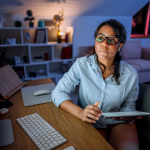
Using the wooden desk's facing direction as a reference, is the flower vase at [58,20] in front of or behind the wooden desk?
in front

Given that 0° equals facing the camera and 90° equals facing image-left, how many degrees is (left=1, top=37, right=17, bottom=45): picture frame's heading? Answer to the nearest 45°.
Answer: approximately 0°

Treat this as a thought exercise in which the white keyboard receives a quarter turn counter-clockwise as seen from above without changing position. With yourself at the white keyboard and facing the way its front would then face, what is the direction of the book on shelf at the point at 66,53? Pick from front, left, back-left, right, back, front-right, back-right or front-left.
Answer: front-right

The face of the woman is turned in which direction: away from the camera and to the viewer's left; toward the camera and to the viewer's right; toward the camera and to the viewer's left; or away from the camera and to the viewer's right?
toward the camera and to the viewer's left

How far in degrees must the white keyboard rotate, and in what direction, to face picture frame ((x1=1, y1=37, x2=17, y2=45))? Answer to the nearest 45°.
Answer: approximately 45° to its left

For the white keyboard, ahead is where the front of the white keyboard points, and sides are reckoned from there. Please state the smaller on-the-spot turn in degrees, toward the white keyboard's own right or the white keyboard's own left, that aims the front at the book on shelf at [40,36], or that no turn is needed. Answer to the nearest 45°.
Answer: approximately 45° to the white keyboard's own left

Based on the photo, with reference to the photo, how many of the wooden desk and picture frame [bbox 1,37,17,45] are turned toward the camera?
1

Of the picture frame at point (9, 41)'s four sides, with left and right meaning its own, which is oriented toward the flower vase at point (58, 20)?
left

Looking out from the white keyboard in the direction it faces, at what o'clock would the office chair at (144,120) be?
The office chair is roughly at 1 o'clock from the white keyboard.

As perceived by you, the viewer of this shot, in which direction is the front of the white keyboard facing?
facing away from the viewer and to the right of the viewer

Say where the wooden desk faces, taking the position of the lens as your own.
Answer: facing away from the viewer and to the right of the viewer

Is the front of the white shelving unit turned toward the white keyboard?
yes

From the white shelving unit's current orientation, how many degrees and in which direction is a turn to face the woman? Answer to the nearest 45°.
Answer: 0° — it already faces them

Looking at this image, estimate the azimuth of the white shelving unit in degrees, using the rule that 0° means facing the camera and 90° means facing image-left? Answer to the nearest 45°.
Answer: approximately 0°
